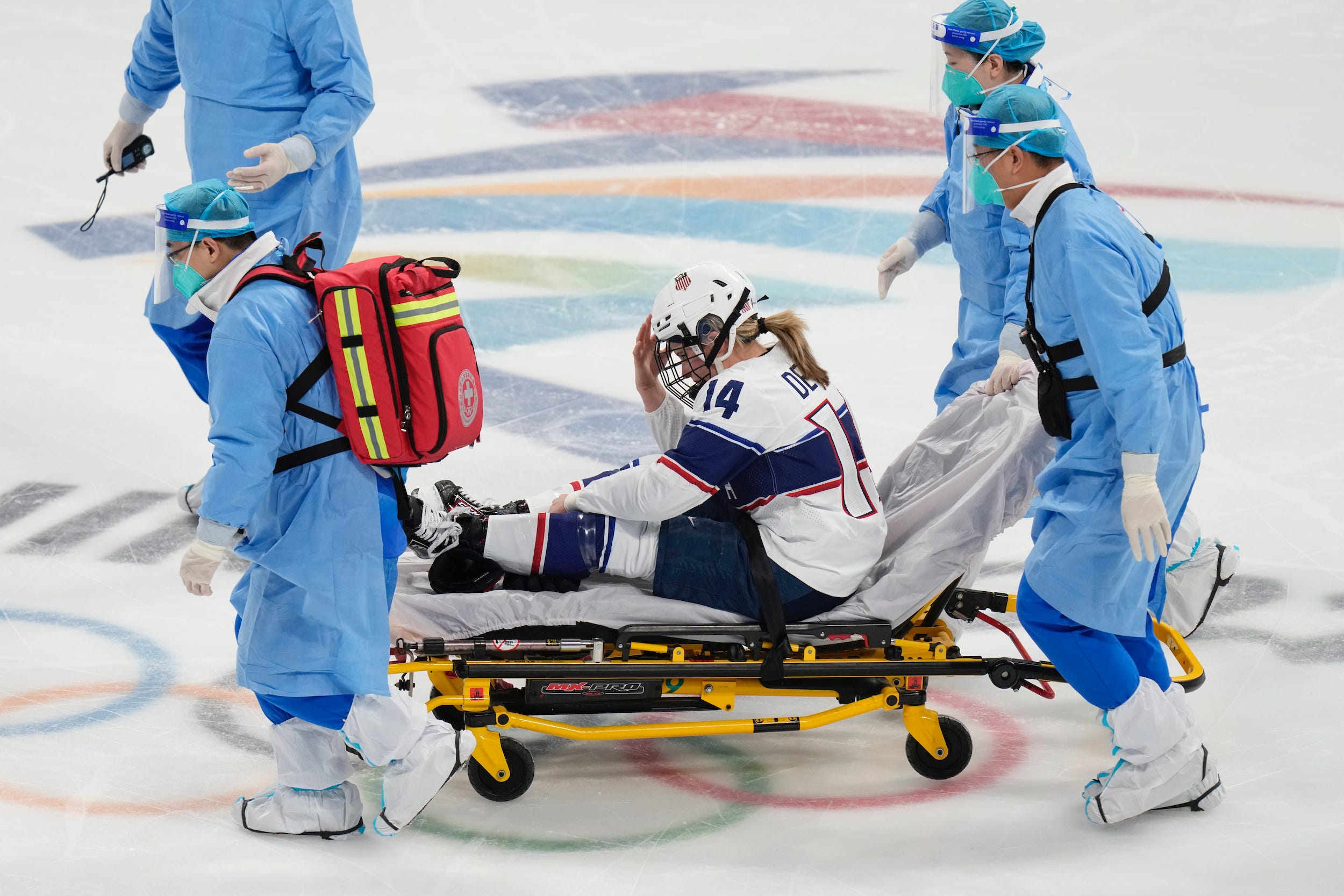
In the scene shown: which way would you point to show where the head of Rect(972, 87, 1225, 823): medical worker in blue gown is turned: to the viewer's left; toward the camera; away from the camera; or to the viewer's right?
to the viewer's left

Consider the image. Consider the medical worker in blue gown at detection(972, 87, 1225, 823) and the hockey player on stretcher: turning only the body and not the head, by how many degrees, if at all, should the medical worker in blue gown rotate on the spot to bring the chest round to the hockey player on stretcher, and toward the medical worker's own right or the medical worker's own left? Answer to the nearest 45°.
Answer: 0° — they already face them

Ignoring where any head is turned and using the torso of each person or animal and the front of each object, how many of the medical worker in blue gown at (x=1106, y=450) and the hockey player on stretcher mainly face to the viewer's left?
2

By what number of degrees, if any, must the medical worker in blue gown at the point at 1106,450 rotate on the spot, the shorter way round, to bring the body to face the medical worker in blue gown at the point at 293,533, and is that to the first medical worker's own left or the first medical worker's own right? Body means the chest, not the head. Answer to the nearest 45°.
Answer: approximately 45° to the first medical worker's own left

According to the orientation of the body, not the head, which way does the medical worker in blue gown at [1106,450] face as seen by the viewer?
to the viewer's left

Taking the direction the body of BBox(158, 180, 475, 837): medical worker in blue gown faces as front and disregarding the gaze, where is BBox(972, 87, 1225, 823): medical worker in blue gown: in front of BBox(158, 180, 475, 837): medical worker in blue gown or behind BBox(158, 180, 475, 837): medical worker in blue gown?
behind

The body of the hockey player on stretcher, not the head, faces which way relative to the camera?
to the viewer's left

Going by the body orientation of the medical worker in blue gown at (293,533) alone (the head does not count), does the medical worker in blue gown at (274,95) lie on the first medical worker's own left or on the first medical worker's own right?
on the first medical worker's own right

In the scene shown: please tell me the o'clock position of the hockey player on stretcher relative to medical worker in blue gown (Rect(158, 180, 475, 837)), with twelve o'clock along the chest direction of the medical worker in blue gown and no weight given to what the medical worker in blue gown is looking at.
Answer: The hockey player on stretcher is roughly at 6 o'clock from the medical worker in blue gown.

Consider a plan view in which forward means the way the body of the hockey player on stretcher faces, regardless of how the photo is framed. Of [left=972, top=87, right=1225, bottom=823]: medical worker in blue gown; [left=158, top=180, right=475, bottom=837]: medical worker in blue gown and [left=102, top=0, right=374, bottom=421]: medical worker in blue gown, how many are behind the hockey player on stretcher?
1

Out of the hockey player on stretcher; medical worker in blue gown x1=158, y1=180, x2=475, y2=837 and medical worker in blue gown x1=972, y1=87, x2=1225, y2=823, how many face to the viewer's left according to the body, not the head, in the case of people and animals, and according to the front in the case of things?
3

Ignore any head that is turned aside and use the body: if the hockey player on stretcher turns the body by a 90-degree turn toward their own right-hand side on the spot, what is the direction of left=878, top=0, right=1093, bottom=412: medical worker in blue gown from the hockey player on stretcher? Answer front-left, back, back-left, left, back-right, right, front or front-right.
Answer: front-right

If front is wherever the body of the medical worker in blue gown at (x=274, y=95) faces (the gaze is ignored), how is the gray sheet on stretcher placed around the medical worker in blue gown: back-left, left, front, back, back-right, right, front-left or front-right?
left

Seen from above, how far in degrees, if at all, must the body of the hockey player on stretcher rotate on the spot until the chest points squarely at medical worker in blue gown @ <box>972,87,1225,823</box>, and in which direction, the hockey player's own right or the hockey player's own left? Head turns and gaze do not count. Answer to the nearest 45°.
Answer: approximately 180°

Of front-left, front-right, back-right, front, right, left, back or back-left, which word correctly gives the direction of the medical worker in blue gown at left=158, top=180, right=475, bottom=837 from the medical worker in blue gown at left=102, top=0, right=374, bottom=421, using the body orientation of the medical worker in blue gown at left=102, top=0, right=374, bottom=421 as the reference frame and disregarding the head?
front-left

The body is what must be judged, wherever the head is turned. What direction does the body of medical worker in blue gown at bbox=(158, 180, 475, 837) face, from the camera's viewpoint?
to the viewer's left

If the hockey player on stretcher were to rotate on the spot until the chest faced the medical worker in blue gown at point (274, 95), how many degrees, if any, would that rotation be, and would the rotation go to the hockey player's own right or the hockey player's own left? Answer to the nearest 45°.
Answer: approximately 45° to the hockey player's own right
